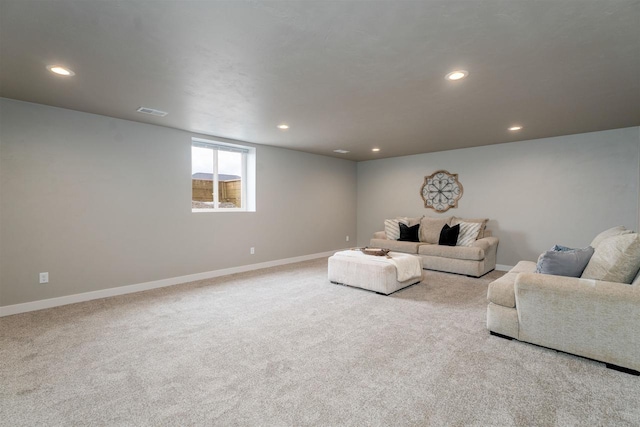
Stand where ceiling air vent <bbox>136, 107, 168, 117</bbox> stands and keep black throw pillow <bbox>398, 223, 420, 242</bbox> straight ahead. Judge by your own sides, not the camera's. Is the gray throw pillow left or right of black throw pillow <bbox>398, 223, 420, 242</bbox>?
right

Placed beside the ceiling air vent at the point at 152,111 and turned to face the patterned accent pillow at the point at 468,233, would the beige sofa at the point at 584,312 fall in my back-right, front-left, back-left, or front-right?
front-right

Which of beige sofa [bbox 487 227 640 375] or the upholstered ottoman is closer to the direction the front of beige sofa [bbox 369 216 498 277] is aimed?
the upholstered ottoman

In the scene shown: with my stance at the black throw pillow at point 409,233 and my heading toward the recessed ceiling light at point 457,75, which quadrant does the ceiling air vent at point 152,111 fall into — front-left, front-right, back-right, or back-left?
front-right

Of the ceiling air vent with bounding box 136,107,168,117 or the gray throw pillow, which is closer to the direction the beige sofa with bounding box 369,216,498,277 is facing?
the ceiling air vent

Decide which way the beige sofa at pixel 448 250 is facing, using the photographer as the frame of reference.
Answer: facing the viewer and to the left of the viewer

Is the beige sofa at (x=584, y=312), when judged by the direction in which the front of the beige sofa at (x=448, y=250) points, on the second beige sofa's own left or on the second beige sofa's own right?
on the second beige sofa's own left

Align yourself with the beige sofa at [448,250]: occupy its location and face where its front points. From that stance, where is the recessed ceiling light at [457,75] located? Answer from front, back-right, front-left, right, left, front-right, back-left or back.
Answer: front-left

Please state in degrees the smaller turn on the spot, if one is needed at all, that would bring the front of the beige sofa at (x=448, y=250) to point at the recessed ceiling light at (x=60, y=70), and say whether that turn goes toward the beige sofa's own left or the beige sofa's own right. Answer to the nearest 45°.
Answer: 0° — it already faces it

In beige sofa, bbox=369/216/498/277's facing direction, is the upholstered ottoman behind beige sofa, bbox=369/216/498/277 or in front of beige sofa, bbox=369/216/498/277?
in front

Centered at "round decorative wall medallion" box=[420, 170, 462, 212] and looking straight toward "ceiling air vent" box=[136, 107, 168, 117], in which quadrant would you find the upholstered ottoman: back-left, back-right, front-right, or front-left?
front-left

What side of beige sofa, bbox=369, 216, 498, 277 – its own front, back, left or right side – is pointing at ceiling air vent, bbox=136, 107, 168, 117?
front

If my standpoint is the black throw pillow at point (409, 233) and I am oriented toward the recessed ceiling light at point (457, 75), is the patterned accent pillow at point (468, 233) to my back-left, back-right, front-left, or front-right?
front-left
